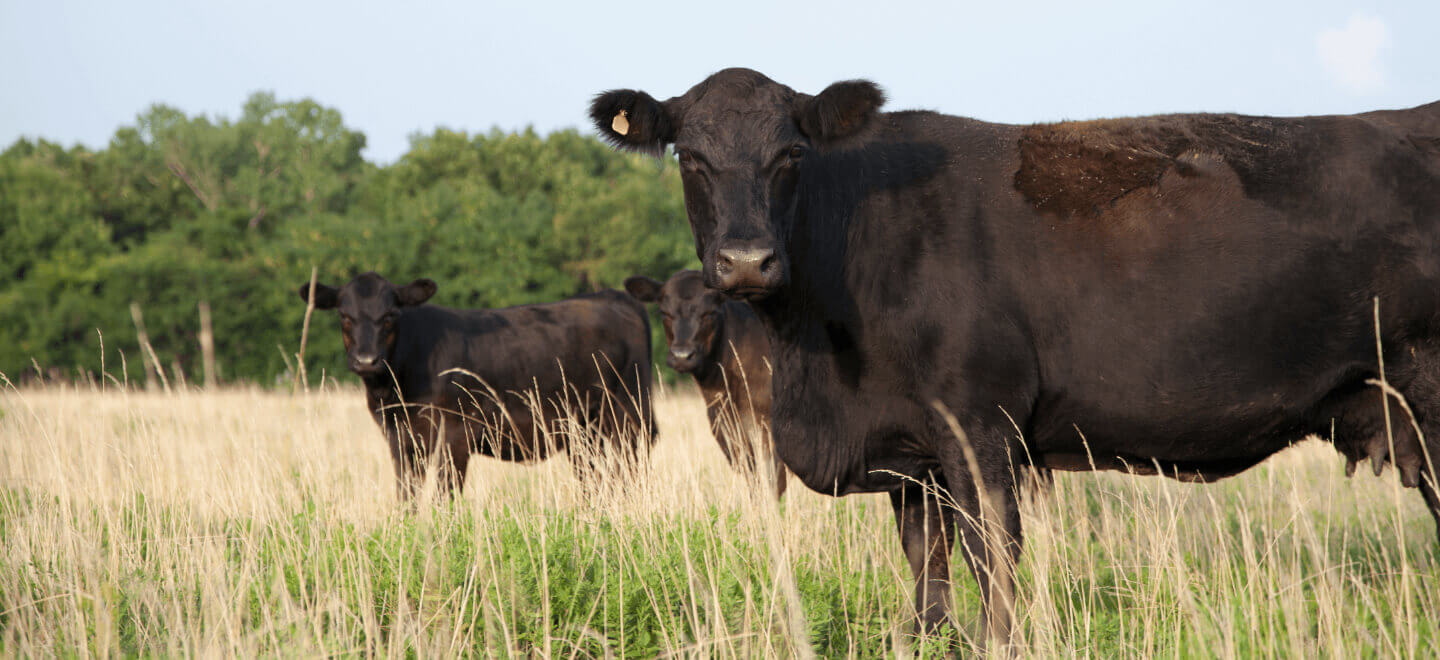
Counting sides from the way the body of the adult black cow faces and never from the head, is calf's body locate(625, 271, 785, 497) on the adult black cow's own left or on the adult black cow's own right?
on the adult black cow's own right

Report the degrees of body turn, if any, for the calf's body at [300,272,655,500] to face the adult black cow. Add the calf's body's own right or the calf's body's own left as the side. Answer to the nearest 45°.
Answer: approximately 90° to the calf's body's own left

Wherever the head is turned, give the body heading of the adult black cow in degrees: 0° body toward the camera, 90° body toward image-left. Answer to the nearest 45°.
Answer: approximately 90°

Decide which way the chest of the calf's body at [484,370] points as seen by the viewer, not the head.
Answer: to the viewer's left

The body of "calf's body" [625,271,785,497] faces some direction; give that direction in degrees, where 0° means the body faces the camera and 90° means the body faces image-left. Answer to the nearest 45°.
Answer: approximately 45°

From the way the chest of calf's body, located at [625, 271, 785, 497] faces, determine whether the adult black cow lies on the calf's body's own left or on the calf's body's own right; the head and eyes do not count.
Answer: on the calf's body's own left

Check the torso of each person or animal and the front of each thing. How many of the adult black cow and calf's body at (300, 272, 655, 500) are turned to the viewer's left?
2
